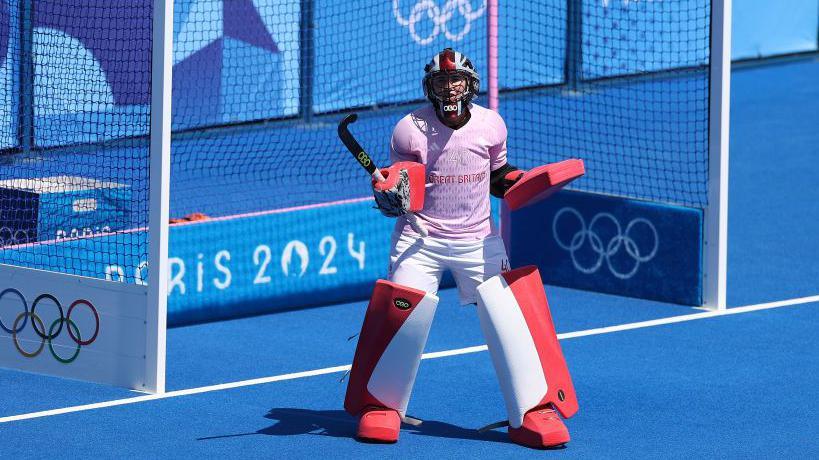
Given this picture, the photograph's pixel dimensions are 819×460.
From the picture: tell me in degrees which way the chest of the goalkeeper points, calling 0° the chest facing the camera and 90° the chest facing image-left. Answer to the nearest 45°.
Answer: approximately 0°

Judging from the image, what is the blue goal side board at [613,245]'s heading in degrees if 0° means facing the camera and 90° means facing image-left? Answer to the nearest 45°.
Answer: approximately 45°

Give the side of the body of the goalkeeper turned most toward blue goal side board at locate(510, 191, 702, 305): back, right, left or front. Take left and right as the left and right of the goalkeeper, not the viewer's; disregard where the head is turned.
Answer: back
